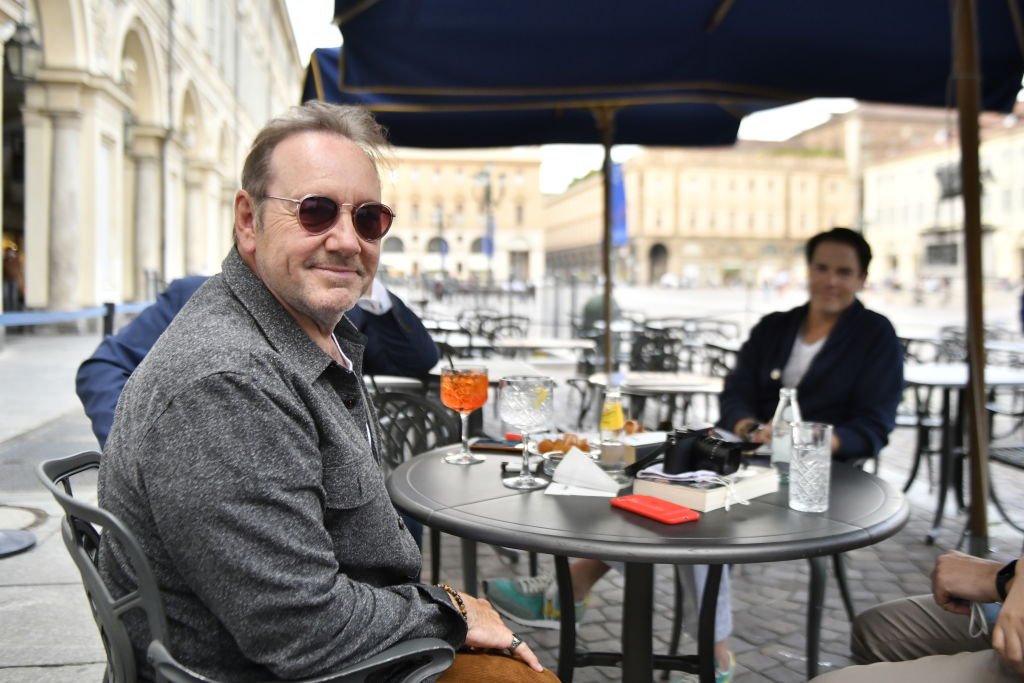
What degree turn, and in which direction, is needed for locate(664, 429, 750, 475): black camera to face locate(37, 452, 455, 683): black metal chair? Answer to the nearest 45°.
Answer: approximately 135° to its right

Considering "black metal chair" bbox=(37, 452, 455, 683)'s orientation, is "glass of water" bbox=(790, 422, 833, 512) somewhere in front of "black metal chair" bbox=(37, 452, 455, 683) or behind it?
in front

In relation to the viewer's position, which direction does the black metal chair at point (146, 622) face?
facing to the right of the viewer

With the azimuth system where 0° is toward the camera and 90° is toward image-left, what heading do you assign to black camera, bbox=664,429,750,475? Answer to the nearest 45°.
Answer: approximately 270°

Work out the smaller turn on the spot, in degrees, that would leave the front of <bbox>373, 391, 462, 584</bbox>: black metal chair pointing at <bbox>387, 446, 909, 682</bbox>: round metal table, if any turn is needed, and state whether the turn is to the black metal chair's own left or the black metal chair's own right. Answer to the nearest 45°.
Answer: approximately 45° to the black metal chair's own right

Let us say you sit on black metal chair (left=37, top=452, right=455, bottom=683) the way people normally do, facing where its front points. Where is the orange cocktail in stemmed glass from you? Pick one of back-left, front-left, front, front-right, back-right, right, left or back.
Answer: front-left
